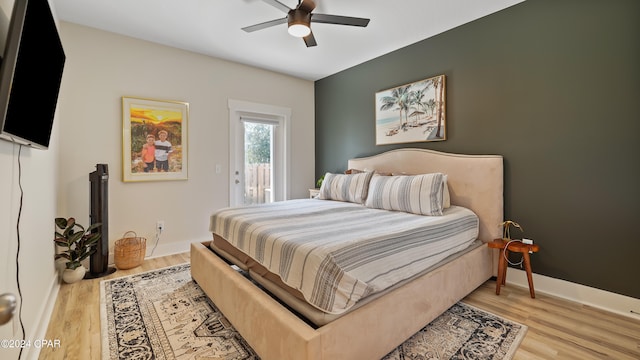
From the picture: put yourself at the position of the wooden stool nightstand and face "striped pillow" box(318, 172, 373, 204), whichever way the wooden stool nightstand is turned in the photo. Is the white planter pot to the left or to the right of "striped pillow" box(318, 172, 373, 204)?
left

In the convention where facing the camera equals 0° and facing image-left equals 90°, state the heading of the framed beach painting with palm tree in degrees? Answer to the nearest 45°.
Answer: approximately 45°

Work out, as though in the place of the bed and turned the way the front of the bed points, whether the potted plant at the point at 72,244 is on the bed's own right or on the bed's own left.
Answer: on the bed's own right

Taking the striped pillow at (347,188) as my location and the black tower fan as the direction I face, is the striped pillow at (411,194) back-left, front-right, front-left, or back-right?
back-left

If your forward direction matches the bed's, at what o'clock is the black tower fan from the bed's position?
The black tower fan is roughly at 2 o'clock from the bed.

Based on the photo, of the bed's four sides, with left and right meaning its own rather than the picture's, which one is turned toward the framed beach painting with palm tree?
back

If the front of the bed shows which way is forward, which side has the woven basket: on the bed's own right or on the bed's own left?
on the bed's own right
